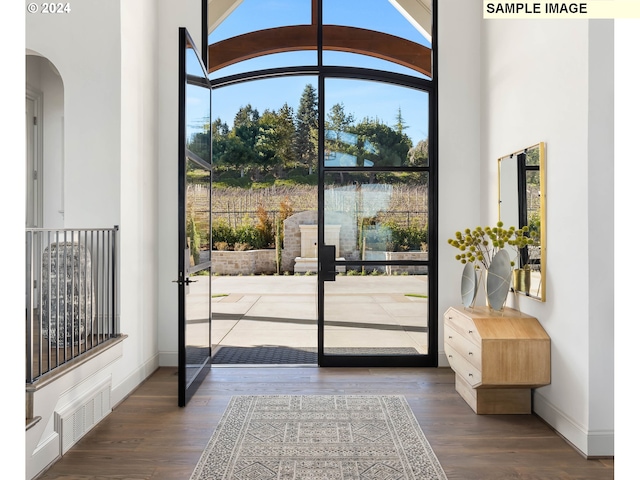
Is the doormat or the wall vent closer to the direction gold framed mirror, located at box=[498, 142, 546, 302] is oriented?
the wall vent

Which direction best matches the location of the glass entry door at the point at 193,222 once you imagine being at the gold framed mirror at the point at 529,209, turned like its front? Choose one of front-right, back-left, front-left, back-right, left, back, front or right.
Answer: front-right

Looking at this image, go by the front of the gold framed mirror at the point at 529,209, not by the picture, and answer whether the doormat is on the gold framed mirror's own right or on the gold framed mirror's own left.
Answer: on the gold framed mirror's own right

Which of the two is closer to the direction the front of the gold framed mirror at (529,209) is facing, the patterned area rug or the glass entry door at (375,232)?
the patterned area rug

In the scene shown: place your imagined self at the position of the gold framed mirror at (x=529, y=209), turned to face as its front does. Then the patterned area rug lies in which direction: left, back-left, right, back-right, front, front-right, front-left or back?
front

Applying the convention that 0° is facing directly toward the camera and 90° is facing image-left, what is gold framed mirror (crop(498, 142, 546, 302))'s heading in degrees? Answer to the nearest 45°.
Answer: approximately 45°

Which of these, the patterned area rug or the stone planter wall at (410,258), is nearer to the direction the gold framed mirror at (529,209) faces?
the patterned area rug

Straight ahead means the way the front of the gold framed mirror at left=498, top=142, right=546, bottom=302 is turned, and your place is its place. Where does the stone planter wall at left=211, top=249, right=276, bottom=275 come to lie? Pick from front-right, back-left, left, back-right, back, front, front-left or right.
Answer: right

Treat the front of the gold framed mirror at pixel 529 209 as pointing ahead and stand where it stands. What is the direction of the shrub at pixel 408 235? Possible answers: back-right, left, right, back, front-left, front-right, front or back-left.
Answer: right

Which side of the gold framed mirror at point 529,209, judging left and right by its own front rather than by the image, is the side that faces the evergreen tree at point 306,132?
right
